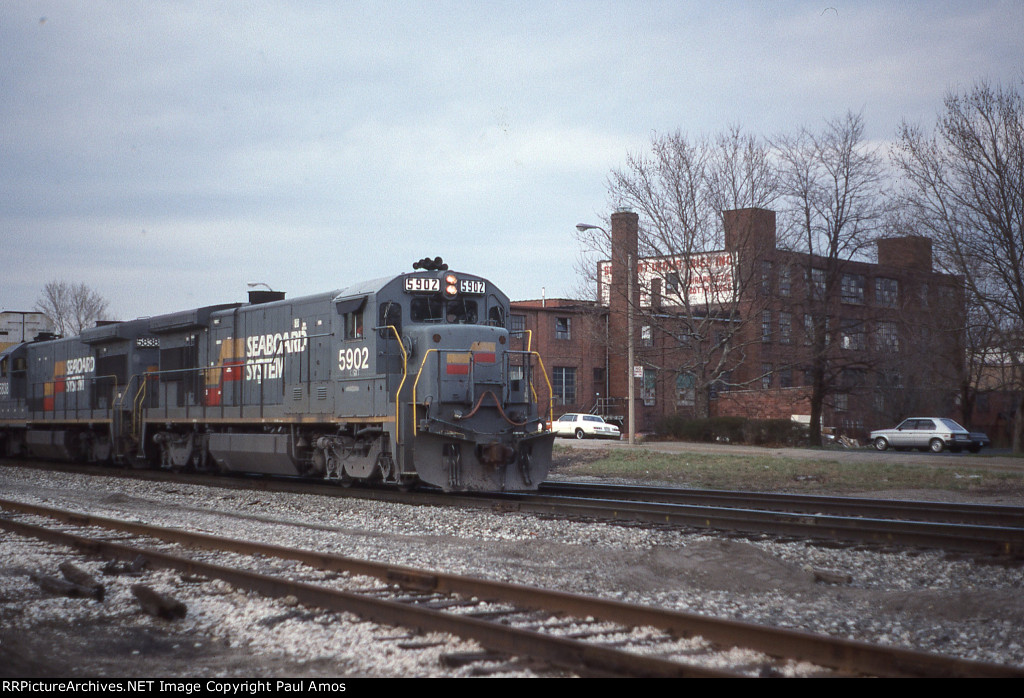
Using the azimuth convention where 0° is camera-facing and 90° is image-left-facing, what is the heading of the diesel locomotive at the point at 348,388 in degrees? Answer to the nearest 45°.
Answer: approximately 315°

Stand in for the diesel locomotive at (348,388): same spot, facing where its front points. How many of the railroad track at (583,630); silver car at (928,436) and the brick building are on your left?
2

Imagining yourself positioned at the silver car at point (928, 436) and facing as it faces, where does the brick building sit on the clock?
The brick building is roughly at 2 o'clock from the silver car.

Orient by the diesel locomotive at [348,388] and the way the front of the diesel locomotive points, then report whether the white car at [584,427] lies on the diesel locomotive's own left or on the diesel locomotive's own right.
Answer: on the diesel locomotive's own left

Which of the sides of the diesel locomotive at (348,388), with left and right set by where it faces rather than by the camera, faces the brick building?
left
